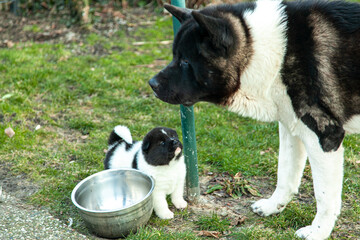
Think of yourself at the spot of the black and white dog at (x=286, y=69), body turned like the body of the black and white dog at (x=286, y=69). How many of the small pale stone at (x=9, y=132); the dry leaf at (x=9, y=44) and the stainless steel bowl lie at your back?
0

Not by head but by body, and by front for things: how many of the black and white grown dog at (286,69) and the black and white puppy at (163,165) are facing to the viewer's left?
1

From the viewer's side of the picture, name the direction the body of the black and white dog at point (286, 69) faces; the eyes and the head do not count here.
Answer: to the viewer's left

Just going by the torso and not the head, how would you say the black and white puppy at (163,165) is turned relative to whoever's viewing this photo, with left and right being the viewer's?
facing the viewer and to the right of the viewer

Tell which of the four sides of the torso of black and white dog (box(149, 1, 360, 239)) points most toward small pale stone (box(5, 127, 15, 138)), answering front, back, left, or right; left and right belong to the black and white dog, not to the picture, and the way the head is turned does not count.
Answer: front

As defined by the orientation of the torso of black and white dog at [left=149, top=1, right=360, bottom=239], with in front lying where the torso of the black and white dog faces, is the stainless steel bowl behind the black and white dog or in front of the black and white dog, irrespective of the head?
in front

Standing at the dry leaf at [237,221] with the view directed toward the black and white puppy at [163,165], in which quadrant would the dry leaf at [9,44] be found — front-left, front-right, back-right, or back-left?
front-right

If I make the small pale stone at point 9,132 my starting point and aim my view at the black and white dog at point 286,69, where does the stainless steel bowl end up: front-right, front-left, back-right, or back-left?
front-right

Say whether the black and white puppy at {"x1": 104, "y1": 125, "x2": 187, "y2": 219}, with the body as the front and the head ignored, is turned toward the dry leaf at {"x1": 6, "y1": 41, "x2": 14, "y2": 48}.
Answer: no

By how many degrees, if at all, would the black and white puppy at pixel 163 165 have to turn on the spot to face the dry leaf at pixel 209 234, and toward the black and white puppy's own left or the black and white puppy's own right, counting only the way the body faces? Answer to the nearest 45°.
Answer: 0° — it already faces it

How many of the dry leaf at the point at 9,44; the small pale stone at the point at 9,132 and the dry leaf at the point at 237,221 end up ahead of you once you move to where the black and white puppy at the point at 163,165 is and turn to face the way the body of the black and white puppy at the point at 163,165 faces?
1
